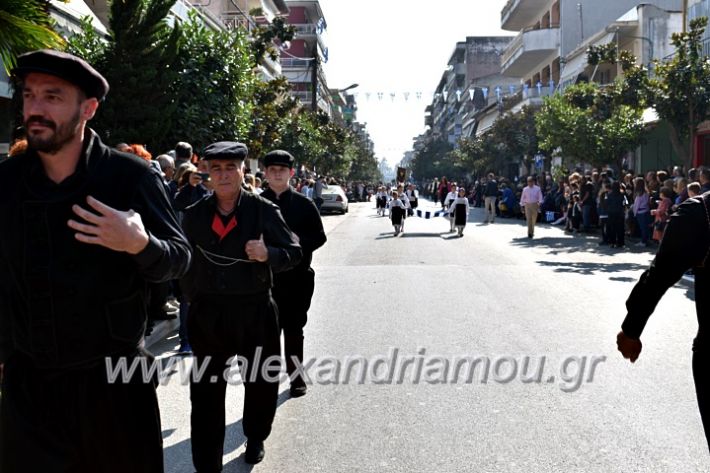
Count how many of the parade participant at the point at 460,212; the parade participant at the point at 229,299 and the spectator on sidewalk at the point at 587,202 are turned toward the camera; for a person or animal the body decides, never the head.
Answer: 2

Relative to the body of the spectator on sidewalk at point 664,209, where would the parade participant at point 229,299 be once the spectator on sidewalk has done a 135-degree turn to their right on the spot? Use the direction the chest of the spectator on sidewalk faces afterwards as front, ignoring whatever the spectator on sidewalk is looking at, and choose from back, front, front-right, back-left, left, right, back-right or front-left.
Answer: back-right

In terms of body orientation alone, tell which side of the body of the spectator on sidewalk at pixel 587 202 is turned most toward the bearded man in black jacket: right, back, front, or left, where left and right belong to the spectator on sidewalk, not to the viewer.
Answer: left

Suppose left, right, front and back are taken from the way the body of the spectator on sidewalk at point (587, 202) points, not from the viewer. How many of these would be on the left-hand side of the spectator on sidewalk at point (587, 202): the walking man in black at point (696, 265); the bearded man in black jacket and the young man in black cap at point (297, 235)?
3

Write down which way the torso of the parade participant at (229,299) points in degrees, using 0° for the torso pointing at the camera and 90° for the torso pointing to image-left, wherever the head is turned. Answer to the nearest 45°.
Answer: approximately 0°

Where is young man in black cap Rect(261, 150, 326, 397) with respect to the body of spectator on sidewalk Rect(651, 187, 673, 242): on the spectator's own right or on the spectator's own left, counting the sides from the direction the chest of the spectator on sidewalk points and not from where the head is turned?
on the spectator's own left

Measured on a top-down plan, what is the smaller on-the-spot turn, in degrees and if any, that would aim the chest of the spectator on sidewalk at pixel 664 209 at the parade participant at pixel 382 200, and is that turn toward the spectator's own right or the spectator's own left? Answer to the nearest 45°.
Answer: approximately 45° to the spectator's own right

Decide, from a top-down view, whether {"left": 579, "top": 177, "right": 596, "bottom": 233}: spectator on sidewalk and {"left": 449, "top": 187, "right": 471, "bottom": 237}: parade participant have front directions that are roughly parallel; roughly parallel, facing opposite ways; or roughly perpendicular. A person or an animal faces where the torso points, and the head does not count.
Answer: roughly perpendicular

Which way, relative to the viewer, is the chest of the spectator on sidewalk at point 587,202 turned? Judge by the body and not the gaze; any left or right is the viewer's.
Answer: facing to the left of the viewer

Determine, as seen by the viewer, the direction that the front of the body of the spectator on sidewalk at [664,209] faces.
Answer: to the viewer's left

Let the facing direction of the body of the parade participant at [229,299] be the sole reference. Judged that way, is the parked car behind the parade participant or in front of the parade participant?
behind

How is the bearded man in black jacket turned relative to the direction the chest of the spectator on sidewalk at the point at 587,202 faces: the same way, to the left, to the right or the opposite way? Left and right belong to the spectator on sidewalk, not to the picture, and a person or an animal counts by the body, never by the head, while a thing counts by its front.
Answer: to the left

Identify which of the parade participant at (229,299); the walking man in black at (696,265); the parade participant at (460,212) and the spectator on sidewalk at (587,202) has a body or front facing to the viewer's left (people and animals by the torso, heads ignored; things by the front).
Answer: the spectator on sidewalk

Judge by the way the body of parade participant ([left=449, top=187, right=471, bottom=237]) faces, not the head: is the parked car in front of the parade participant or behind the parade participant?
behind
